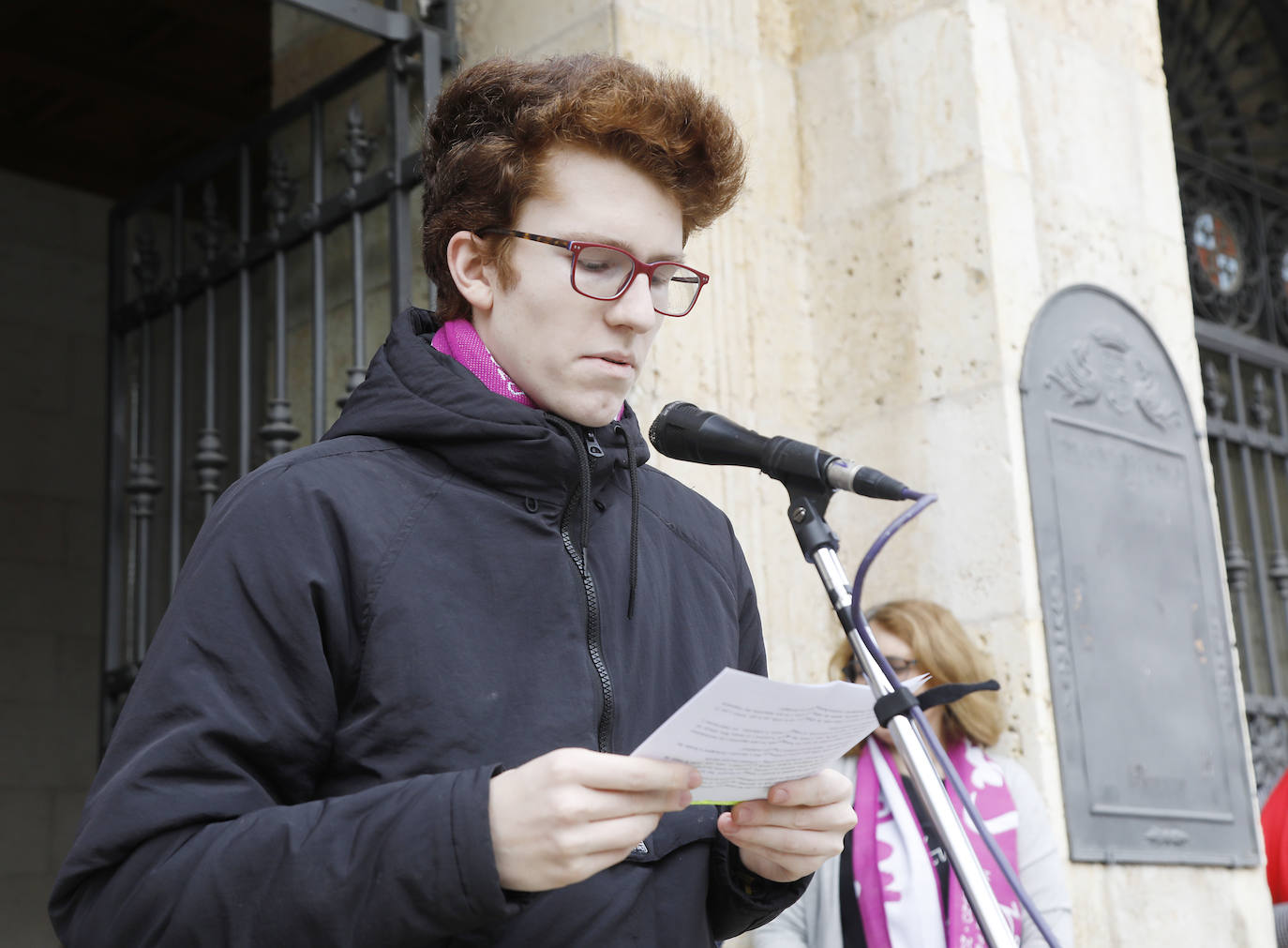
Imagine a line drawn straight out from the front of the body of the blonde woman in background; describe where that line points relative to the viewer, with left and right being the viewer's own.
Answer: facing the viewer and to the left of the viewer

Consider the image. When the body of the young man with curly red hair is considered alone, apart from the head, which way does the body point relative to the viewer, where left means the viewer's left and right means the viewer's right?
facing the viewer and to the right of the viewer

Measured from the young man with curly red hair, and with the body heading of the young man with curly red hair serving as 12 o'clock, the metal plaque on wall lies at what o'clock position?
The metal plaque on wall is roughly at 9 o'clock from the young man with curly red hair.

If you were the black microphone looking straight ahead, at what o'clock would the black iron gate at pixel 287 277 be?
The black iron gate is roughly at 2 o'clock from the black microphone.

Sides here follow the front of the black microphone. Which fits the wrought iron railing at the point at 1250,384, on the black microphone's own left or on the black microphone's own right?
on the black microphone's own right

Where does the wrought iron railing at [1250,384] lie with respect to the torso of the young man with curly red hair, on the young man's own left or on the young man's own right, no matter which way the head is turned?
on the young man's own left

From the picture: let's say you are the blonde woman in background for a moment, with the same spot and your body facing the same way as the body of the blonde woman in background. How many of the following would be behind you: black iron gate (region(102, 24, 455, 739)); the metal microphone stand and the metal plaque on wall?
1

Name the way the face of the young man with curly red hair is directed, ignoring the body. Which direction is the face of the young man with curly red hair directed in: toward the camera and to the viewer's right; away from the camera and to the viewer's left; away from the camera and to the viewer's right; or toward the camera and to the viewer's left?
toward the camera and to the viewer's right

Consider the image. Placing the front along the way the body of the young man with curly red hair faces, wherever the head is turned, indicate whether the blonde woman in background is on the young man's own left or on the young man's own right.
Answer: on the young man's own left

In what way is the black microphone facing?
to the viewer's left

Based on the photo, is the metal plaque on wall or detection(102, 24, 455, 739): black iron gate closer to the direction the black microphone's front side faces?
the black iron gate

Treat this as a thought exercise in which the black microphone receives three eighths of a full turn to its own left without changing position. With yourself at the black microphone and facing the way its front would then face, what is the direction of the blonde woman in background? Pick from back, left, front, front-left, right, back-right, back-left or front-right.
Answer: back-left
